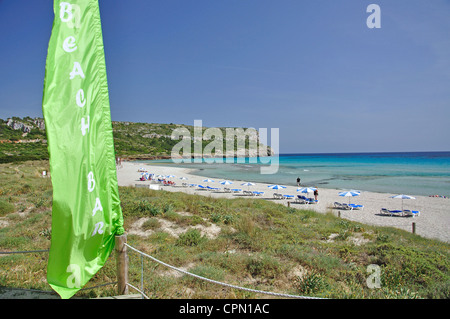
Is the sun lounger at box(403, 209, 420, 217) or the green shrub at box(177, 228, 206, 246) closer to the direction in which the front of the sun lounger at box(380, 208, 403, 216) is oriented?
the sun lounger
